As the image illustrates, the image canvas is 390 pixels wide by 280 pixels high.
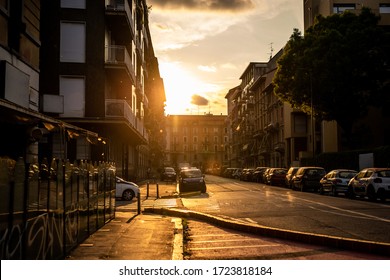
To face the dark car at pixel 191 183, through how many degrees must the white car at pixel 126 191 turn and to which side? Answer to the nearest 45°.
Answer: approximately 45° to its left

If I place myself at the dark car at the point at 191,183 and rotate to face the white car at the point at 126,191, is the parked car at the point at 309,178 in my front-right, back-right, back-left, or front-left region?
back-left

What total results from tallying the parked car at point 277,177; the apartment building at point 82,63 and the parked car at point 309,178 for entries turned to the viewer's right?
1

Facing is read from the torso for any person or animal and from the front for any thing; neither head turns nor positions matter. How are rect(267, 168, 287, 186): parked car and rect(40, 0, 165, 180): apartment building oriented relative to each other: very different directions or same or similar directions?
very different directions

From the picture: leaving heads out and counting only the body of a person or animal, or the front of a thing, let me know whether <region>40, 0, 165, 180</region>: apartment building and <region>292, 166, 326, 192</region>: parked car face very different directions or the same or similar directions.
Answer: very different directions

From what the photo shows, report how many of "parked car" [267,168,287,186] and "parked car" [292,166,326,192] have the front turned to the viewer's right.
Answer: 0

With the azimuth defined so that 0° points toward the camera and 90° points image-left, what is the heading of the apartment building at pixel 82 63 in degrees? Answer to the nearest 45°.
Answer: approximately 270°

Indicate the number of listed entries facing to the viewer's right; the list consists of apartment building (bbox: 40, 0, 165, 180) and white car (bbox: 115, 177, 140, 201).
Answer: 2

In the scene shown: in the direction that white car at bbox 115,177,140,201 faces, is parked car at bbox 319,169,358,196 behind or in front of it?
in front

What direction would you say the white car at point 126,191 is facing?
to the viewer's right

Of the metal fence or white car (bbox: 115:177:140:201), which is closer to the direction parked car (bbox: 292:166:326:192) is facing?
the white car
